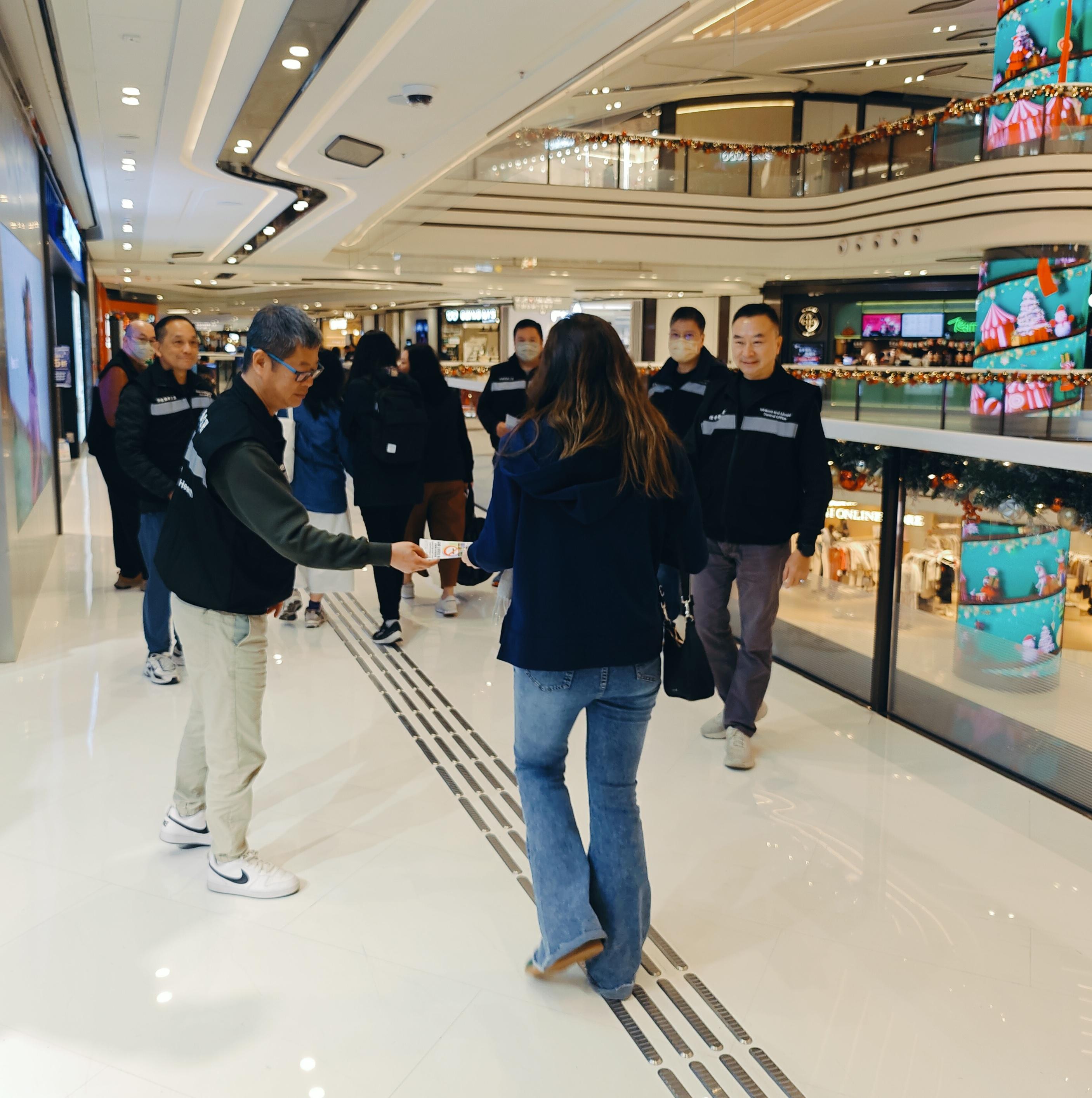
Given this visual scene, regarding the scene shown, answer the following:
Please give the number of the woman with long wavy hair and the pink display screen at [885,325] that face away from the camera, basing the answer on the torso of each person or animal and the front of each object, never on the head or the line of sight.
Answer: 1

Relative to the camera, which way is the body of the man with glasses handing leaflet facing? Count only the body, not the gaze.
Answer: to the viewer's right

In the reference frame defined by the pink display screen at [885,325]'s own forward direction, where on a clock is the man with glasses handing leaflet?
The man with glasses handing leaflet is roughly at 12 o'clock from the pink display screen.

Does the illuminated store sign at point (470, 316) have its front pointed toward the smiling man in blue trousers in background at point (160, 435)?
yes

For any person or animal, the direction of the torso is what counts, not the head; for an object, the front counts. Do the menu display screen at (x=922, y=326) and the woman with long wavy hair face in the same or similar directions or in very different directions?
very different directions

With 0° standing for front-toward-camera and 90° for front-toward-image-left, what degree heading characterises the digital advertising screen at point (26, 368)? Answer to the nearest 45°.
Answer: approximately 270°

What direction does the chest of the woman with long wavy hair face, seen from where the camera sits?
away from the camera

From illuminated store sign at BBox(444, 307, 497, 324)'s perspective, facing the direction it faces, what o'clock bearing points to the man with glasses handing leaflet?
The man with glasses handing leaflet is roughly at 12 o'clock from the illuminated store sign.
